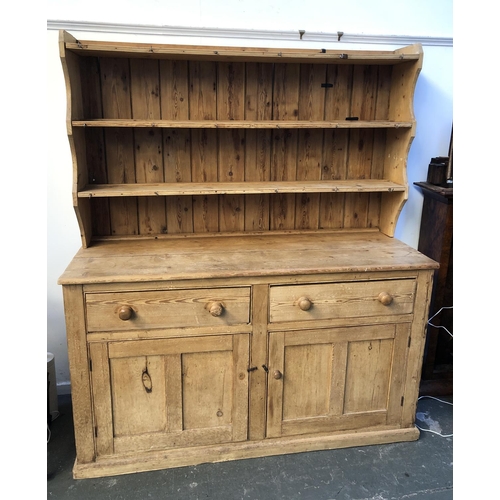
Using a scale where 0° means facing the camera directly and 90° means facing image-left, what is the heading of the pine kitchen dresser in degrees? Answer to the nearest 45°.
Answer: approximately 0°

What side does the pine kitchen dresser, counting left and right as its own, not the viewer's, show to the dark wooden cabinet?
left
